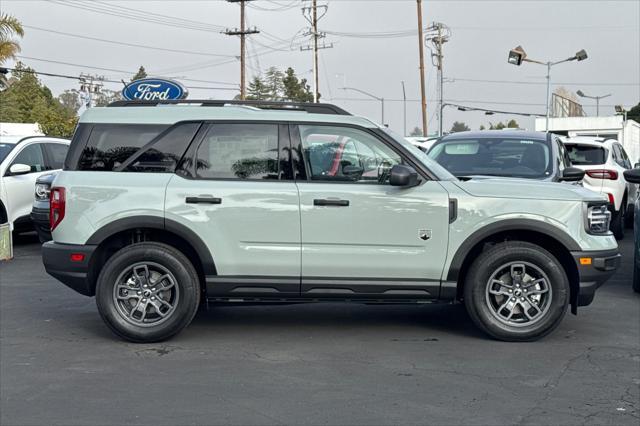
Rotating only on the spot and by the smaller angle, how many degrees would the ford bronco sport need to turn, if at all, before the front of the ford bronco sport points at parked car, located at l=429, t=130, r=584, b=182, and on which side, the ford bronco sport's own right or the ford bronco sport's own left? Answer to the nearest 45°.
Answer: approximately 45° to the ford bronco sport's own left

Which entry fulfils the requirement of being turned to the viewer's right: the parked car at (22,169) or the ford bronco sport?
the ford bronco sport

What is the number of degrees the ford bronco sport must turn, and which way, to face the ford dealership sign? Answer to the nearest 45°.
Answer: approximately 90° to its left

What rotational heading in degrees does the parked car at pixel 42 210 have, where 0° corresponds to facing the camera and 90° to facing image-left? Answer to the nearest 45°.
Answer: approximately 45°

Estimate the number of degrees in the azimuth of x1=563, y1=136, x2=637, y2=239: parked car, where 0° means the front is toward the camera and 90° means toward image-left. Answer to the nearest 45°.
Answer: approximately 225°

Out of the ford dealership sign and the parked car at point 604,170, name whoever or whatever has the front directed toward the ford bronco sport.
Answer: the ford dealership sign

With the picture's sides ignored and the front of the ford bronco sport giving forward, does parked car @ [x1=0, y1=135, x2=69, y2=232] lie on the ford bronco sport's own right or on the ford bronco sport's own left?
on the ford bronco sport's own left

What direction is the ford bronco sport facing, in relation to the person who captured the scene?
facing to the right of the viewer

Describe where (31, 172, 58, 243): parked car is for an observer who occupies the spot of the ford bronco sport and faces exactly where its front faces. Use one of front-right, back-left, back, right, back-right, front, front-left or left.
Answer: back-left

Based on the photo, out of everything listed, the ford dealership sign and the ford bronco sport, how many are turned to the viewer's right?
1

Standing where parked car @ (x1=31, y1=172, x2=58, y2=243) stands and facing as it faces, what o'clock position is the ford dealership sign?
The ford dealership sign is roughly at 6 o'clock from the parked car.
